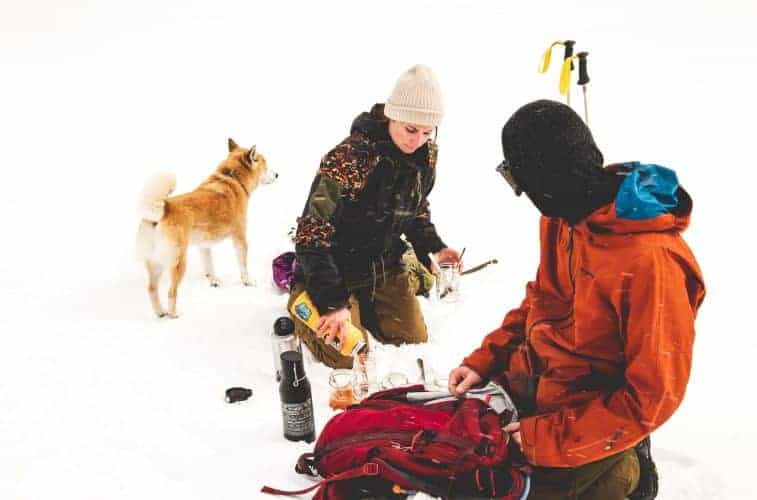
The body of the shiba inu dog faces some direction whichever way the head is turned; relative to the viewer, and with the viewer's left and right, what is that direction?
facing away from the viewer and to the right of the viewer

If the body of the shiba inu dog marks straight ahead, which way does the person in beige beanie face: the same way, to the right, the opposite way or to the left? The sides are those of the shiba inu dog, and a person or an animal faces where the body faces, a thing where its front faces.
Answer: to the right

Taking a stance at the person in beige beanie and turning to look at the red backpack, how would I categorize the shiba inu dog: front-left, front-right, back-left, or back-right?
back-right

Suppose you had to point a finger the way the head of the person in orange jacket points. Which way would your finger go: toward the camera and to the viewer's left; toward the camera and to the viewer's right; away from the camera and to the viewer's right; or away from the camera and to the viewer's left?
away from the camera and to the viewer's left

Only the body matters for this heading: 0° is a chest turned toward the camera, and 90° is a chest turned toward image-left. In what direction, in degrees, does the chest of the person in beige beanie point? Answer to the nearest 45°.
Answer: approximately 315°

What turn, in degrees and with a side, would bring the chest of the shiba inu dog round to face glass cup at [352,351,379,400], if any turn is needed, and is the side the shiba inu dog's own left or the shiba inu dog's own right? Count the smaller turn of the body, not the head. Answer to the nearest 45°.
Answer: approximately 90° to the shiba inu dog's own right

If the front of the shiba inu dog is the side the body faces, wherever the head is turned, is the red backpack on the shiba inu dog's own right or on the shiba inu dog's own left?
on the shiba inu dog's own right

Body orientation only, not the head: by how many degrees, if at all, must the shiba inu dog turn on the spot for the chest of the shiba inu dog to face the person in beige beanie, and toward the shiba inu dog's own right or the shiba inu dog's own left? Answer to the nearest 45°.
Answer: approximately 90° to the shiba inu dog's own right
